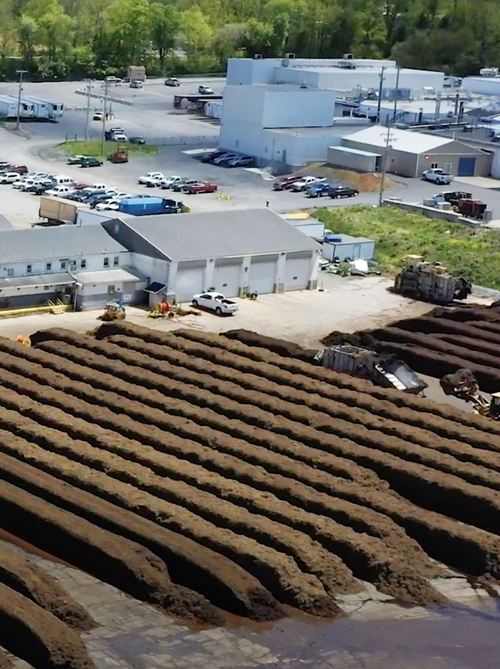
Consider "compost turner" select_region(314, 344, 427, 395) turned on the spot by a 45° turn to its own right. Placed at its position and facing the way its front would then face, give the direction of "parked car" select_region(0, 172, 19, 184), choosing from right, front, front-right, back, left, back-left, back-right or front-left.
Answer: back-right

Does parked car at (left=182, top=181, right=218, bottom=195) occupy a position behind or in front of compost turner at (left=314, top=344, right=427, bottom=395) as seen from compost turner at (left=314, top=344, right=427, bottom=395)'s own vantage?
behind

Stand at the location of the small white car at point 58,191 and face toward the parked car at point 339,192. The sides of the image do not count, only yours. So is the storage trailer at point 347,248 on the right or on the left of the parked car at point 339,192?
right

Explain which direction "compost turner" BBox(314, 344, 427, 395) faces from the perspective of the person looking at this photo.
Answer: facing the viewer and to the right of the viewer

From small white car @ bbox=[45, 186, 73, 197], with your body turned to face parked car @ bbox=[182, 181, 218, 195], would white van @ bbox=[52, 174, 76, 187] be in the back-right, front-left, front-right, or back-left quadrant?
front-left

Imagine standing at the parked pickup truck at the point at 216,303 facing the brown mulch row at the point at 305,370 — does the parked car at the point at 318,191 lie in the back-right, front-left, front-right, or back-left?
back-left

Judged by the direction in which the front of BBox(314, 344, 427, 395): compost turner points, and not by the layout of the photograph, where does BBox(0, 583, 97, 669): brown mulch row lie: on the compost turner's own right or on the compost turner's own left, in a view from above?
on the compost turner's own right

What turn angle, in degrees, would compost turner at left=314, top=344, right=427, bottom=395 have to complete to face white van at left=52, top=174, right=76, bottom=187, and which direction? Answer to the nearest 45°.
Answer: approximately 180°

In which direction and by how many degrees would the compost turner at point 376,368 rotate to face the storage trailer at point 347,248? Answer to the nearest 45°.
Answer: approximately 135° to its left

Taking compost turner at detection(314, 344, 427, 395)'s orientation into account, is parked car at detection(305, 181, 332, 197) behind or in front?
behind

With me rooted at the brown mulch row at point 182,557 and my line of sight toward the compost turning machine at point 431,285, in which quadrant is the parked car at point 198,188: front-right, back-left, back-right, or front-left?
front-left
